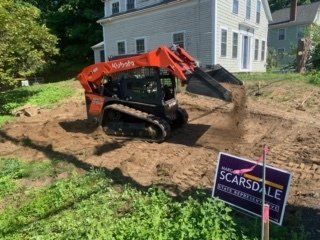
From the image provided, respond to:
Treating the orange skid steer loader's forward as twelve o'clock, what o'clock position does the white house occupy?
The white house is roughly at 8 o'clock from the orange skid steer loader.

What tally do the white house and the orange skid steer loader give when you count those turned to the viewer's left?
0

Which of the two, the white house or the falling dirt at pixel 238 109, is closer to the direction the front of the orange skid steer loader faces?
the falling dirt

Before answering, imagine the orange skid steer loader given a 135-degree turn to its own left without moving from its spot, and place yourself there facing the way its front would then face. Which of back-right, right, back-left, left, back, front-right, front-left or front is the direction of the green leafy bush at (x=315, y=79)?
front-right

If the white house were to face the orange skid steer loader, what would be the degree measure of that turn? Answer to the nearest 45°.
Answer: approximately 45° to its right

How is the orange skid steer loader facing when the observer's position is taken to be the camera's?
facing the viewer and to the right of the viewer

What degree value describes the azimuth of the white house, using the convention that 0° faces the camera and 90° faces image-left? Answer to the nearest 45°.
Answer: approximately 315°

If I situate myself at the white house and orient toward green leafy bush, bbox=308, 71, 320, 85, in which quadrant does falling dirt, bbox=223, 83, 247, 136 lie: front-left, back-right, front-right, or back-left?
front-right
